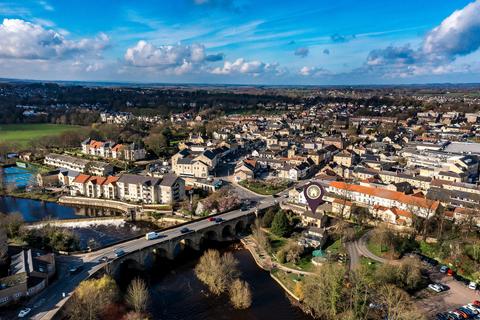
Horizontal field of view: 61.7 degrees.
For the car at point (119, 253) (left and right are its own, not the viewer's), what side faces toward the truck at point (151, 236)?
back

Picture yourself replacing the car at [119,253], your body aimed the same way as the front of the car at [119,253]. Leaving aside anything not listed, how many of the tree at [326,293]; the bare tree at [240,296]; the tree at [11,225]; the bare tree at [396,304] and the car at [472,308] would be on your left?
4

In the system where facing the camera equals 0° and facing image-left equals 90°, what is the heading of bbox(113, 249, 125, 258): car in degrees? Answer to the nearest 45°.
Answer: approximately 45°

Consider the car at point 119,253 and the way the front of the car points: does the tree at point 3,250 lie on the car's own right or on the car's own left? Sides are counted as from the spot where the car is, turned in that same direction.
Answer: on the car's own right

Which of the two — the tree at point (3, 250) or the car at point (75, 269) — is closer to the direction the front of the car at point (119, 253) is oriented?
the car

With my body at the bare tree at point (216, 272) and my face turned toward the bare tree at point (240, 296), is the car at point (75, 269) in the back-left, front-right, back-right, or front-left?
back-right

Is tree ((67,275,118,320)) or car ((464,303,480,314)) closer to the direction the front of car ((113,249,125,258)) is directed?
the tree

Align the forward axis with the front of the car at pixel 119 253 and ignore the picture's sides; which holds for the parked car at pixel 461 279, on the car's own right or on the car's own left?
on the car's own left

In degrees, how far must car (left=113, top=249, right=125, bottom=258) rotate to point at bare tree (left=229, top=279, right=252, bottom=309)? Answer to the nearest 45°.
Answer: approximately 90° to its left

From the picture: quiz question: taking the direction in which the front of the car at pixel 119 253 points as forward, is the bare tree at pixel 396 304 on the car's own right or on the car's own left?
on the car's own left

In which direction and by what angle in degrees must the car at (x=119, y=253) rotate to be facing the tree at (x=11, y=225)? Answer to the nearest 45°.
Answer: approximately 90° to its right
